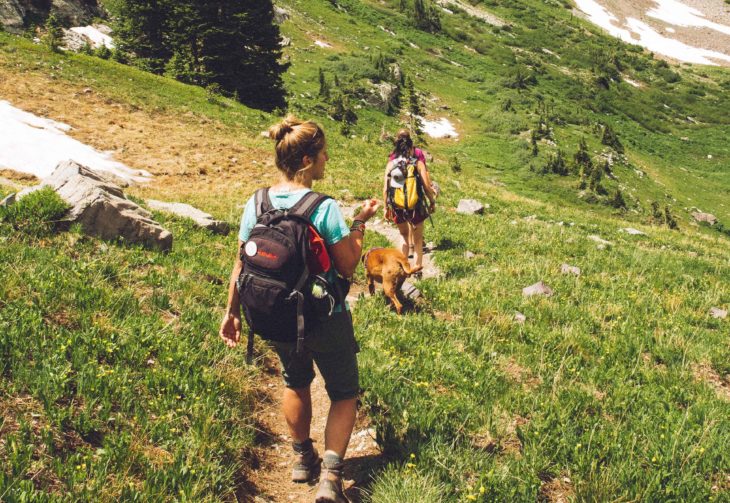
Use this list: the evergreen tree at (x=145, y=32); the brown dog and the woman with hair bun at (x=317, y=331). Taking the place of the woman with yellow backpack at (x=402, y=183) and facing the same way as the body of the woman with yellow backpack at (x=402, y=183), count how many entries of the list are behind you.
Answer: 2

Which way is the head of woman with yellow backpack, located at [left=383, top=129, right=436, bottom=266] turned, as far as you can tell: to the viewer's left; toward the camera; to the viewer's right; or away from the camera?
away from the camera

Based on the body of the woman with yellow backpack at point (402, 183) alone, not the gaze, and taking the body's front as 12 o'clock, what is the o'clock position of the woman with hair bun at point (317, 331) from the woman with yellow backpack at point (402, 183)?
the woman with hair bun at point (317, 331) is roughly at 6 o'clock from the woman with yellow backpack at point (402, 183).

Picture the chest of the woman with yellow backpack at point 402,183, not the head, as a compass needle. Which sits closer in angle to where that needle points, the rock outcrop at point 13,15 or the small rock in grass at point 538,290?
the rock outcrop

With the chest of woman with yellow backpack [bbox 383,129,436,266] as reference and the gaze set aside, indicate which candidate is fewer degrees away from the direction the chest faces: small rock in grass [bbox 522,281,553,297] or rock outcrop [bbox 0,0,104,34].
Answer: the rock outcrop

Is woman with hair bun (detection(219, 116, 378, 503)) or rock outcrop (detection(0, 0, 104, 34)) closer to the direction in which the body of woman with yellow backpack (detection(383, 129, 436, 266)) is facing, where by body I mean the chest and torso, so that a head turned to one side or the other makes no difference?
the rock outcrop

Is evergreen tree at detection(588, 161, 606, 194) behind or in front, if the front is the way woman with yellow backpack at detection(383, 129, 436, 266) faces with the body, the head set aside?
in front

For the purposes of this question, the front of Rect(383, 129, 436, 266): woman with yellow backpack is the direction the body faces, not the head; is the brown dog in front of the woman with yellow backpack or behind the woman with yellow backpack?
behind

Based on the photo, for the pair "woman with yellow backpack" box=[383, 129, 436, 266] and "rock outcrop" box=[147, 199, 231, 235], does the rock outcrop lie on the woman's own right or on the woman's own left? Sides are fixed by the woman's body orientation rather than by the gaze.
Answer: on the woman's own left

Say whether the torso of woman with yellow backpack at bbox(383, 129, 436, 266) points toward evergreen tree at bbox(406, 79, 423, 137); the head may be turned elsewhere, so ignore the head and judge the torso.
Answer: yes

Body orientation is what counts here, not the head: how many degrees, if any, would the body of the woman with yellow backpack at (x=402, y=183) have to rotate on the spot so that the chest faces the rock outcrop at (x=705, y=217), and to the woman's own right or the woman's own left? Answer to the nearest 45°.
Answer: approximately 45° to the woman's own right

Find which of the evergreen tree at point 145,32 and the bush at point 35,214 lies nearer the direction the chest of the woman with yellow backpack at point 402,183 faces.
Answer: the evergreen tree

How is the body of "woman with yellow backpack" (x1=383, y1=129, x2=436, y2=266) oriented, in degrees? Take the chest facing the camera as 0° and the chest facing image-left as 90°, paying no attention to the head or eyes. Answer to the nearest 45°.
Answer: approximately 180°
